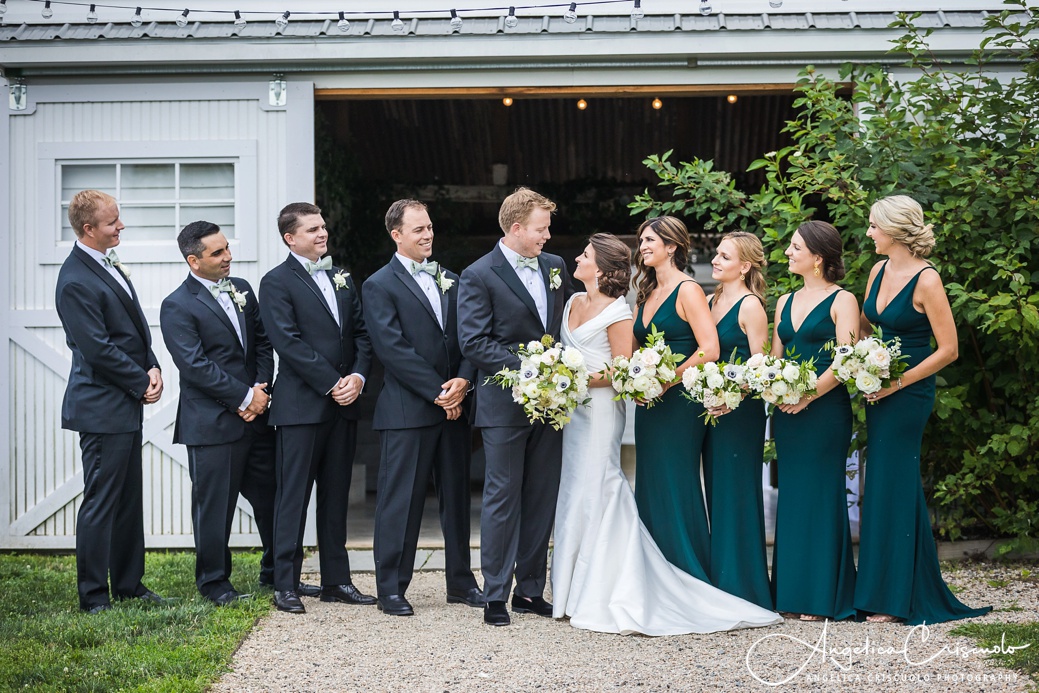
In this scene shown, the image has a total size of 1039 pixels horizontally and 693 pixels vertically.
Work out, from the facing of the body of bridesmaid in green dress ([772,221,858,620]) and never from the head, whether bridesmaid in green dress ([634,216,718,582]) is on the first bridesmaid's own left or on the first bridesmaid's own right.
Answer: on the first bridesmaid's own right

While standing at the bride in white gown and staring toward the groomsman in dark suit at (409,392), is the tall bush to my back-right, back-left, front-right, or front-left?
back-right

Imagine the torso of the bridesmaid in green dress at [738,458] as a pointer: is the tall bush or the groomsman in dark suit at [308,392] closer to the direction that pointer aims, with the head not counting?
the groomsman in dark suit

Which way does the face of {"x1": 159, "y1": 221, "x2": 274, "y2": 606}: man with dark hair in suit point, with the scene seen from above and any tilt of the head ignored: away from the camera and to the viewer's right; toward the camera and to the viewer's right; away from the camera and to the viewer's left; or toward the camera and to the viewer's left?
toward the camera and to the viewer's right

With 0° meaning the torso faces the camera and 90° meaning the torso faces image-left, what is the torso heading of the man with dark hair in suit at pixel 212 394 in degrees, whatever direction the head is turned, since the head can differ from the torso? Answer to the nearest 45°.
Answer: approximately 315°

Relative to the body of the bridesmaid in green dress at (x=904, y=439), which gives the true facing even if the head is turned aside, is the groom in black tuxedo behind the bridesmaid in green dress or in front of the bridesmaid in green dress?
in front

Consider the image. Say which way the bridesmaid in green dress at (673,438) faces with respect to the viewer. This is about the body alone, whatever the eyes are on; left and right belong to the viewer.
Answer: facing the viewer and to the left of the viewer

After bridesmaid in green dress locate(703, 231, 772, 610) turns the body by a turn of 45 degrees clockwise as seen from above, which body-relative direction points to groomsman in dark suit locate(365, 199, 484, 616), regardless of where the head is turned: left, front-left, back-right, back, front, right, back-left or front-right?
front

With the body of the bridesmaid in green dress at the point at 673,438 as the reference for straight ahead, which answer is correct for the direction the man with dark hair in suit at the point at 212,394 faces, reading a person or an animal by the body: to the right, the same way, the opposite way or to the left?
to the left

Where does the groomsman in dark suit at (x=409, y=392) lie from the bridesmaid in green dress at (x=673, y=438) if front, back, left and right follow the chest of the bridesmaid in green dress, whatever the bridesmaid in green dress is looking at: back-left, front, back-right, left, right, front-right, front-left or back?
front-right

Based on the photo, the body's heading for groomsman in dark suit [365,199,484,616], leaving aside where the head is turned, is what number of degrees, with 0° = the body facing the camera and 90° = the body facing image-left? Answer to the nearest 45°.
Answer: approximately 315°

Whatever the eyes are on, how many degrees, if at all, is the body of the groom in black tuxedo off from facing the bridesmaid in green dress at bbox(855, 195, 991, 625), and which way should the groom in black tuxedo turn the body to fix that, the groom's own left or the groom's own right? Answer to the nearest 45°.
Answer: approximately 45° to the groom's own left

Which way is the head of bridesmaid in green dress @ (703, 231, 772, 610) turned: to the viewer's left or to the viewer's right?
to the viewer's left

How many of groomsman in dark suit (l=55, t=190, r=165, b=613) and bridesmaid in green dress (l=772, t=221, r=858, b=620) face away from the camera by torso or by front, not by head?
0

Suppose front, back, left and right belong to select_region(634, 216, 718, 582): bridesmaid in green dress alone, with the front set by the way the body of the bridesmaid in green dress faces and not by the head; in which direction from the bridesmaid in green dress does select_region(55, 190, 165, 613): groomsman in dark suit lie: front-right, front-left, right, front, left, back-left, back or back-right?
front-right

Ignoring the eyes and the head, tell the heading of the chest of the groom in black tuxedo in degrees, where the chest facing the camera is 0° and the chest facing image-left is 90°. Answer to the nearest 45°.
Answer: approximately 315°

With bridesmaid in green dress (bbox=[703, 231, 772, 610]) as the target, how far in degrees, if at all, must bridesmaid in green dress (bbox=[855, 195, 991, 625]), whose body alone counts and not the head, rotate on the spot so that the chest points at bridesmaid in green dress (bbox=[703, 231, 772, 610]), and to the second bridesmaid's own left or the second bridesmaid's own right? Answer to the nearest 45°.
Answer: approximately 45° to the second bridesmaid's own right

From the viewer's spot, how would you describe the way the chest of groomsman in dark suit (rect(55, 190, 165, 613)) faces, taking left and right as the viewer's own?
facing the viewer and to the right of the viewer
